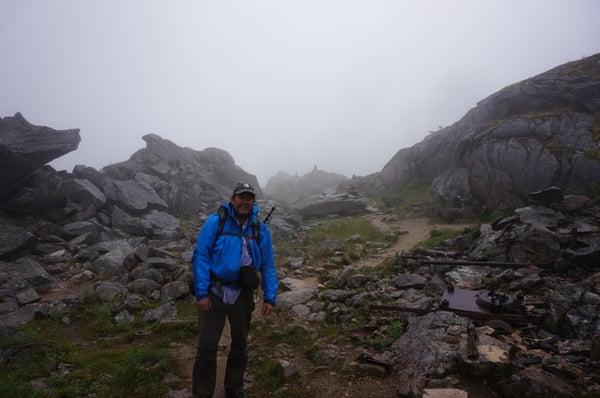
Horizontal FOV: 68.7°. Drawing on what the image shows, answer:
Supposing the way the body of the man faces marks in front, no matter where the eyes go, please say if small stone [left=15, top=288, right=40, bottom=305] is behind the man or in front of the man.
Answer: behind

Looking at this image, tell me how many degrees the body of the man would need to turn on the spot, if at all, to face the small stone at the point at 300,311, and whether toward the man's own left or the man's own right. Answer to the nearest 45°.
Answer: approximately 180°

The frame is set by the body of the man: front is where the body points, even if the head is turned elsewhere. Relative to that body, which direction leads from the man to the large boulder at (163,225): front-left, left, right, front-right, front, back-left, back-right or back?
back

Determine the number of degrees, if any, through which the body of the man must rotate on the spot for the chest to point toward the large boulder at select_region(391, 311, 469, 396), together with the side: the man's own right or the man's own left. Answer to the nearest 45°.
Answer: approximately 90° to the man's own left

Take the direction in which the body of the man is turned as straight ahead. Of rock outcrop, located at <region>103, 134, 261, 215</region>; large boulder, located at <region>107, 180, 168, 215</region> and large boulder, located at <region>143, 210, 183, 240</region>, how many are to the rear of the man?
3

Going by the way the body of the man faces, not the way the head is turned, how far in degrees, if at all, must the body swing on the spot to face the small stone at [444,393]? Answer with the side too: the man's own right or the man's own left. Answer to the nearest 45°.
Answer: approximately 90° to the man's own left

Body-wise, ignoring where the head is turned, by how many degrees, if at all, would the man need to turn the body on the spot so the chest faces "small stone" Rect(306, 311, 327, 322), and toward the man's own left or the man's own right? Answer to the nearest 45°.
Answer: approximately 135° to the man's own left

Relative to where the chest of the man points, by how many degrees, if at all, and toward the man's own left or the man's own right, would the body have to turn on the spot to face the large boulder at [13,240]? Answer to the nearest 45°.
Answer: approximately 135° to the man's own right

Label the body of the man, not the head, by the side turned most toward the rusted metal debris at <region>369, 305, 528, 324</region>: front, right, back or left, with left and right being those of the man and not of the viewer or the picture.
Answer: left

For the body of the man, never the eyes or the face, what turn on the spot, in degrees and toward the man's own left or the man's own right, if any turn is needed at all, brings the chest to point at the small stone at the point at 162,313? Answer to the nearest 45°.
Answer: approximately 180°

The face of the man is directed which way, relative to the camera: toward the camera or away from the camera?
toward the camera

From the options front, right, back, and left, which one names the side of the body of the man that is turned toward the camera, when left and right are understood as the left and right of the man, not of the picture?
front

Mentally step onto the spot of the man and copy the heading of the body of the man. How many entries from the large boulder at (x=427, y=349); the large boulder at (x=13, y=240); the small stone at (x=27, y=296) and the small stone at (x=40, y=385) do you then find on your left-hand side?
1
